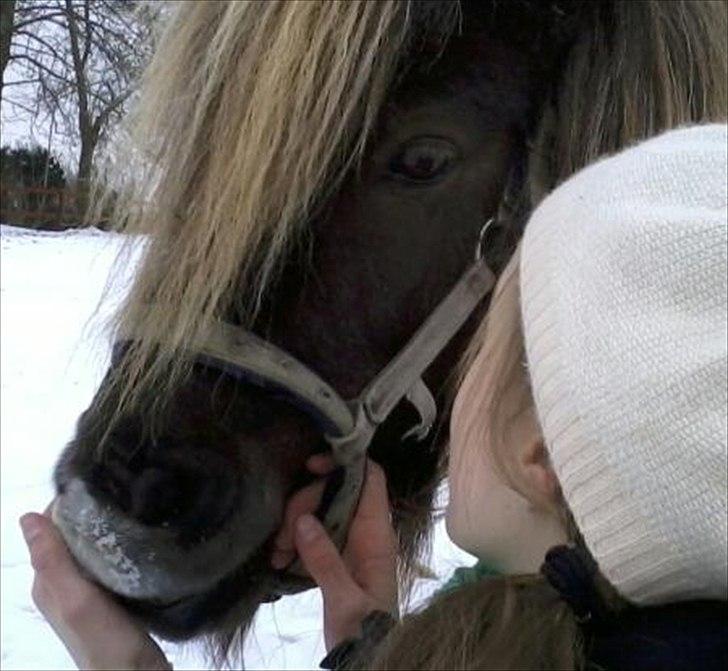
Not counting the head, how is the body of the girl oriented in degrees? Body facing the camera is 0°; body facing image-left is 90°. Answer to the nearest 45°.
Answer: approximately 135°

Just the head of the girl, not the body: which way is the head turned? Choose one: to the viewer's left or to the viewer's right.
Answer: to the viewer's left

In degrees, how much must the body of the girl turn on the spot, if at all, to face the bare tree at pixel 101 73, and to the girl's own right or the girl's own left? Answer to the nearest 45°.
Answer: approximately 45° to the girl's own right
